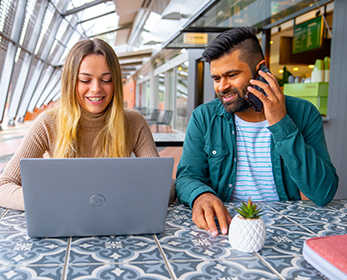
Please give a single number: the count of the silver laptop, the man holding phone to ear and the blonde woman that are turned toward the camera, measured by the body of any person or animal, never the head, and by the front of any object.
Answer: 2

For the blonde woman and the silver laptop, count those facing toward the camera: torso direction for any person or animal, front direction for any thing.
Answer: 1

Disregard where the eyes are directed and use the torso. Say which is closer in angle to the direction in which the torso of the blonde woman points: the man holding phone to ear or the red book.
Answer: the red book

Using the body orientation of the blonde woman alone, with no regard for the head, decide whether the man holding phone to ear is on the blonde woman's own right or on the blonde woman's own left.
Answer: on the blonde woman's own left

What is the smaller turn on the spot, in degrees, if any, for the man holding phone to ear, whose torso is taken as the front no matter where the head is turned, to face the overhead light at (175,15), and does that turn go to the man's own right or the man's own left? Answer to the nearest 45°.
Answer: approximately 180°

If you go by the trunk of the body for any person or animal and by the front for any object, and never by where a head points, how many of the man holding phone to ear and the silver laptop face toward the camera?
1

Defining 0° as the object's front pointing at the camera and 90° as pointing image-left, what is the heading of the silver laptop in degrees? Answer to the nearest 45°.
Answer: approximately 180°
